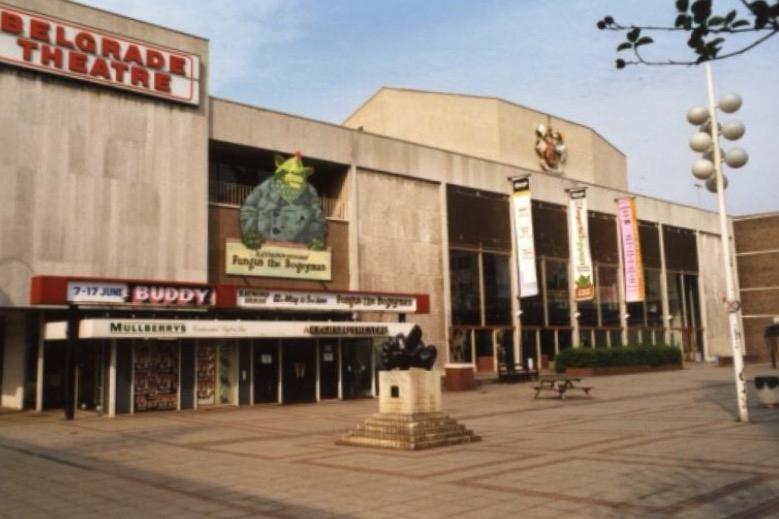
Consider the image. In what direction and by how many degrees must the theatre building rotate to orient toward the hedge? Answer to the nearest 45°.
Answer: approximately 90° to its left

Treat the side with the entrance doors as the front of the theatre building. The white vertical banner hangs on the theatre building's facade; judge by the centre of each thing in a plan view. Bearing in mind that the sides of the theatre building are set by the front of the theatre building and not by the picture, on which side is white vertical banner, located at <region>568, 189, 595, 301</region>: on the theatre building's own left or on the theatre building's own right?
on the theatre building's own left

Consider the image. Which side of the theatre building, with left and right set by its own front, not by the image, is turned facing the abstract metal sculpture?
front

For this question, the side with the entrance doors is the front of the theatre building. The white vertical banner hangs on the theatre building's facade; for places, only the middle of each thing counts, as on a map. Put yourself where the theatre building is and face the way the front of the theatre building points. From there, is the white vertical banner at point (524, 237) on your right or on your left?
on your left

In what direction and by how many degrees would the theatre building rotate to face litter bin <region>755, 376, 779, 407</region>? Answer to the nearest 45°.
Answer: approximately 45° to its left

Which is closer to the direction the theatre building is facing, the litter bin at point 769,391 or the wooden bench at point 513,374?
the litter bin

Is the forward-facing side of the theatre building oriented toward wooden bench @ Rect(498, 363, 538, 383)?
no

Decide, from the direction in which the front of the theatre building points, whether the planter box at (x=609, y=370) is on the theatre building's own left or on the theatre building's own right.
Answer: on the theatre building's own left

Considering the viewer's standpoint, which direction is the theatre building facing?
facing the viewer and to the right of the viewer

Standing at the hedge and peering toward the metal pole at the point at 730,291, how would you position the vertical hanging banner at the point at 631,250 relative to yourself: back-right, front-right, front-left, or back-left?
back-left

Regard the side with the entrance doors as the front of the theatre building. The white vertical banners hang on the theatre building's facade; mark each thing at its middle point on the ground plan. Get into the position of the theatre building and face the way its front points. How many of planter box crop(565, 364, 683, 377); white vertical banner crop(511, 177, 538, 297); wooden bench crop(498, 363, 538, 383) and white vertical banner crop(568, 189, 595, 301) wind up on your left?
4

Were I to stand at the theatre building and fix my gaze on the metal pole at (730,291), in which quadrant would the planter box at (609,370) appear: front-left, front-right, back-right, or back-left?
front-left
